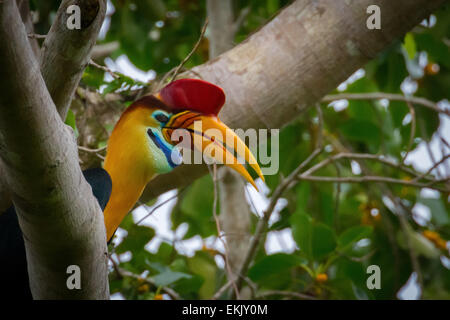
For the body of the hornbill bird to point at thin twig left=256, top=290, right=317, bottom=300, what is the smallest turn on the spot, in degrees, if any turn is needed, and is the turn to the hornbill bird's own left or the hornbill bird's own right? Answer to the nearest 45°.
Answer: approximately 45° to the hornbill bird's own left

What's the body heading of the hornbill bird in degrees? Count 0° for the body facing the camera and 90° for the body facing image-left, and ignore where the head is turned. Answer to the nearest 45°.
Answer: approximately 270°

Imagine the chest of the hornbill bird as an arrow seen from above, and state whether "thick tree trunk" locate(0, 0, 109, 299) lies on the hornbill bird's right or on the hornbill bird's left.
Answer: on the hornbill bird's right
